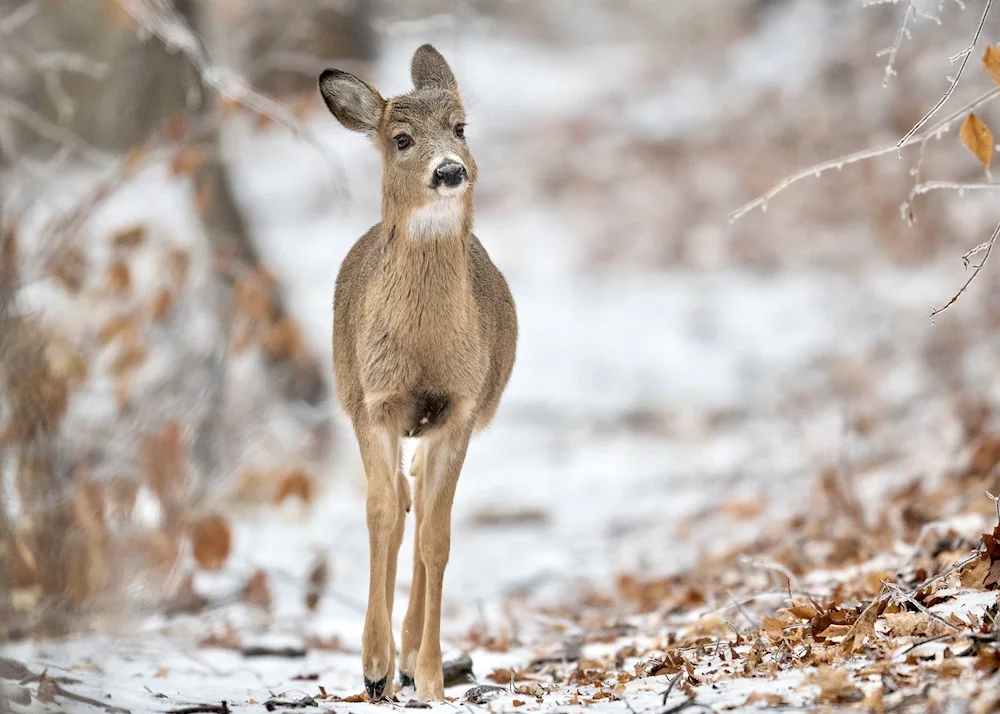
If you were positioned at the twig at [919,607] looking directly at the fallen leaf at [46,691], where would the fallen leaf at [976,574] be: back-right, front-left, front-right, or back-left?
back-right

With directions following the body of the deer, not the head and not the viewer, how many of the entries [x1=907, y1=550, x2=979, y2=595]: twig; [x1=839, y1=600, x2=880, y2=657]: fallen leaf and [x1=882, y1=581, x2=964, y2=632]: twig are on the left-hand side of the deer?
3

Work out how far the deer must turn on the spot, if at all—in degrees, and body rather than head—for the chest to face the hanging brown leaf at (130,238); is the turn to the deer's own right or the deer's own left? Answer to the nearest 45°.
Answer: approximately 135° to the deer's own right

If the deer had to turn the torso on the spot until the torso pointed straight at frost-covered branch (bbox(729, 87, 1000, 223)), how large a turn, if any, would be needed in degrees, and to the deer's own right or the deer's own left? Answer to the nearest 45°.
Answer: approximately 45° to the deer's own left

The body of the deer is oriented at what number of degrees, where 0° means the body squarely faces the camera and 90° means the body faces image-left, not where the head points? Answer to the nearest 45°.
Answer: approximately 0°

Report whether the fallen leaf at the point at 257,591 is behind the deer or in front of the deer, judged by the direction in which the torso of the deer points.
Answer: behind

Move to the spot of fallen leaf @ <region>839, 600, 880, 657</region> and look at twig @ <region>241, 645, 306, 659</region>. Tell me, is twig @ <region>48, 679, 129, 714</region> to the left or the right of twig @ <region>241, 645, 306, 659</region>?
left

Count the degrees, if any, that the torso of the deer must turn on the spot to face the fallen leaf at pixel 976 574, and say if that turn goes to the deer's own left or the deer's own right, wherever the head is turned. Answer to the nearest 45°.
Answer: approximately 90° to the deer's own left

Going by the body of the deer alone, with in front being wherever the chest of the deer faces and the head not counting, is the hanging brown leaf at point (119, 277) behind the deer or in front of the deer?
behind
